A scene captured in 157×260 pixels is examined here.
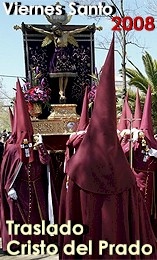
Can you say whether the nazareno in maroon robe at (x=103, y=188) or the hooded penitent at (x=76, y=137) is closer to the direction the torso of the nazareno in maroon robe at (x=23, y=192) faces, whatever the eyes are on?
the nazareno in maroon robe

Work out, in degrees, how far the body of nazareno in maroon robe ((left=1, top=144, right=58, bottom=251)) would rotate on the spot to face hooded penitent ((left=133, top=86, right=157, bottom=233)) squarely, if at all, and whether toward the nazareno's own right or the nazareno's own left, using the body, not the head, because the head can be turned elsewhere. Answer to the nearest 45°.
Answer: approximately 90° to the nazareno's own left

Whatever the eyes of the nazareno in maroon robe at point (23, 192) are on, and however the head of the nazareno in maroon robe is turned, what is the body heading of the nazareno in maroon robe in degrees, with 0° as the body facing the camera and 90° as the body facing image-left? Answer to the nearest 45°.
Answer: approximately 0°

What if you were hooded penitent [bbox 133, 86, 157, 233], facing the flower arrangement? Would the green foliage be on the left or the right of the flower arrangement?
right

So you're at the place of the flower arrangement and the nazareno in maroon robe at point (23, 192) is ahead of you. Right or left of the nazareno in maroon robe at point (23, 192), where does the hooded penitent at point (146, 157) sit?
left

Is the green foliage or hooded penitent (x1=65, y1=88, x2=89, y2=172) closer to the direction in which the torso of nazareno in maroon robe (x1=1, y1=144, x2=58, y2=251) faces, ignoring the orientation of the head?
the hooded penitent

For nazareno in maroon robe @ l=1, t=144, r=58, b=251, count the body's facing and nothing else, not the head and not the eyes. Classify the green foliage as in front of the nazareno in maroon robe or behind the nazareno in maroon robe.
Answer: behind
